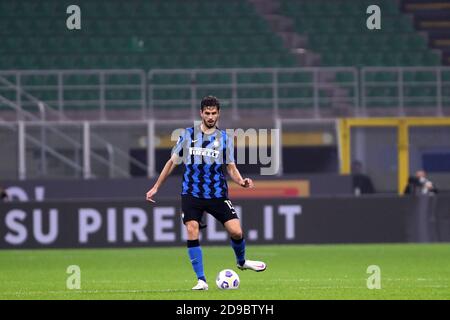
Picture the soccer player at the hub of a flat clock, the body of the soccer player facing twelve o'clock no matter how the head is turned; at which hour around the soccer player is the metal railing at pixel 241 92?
The metal railing is roughly at 6 o'clock from the soccer player.

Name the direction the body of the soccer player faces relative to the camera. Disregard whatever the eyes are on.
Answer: toward the camera

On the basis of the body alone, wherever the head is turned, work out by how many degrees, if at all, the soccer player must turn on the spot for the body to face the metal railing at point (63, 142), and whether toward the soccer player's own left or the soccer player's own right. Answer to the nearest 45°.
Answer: approximately 180°

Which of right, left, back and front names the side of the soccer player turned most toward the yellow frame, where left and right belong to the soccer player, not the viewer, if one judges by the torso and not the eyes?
back
